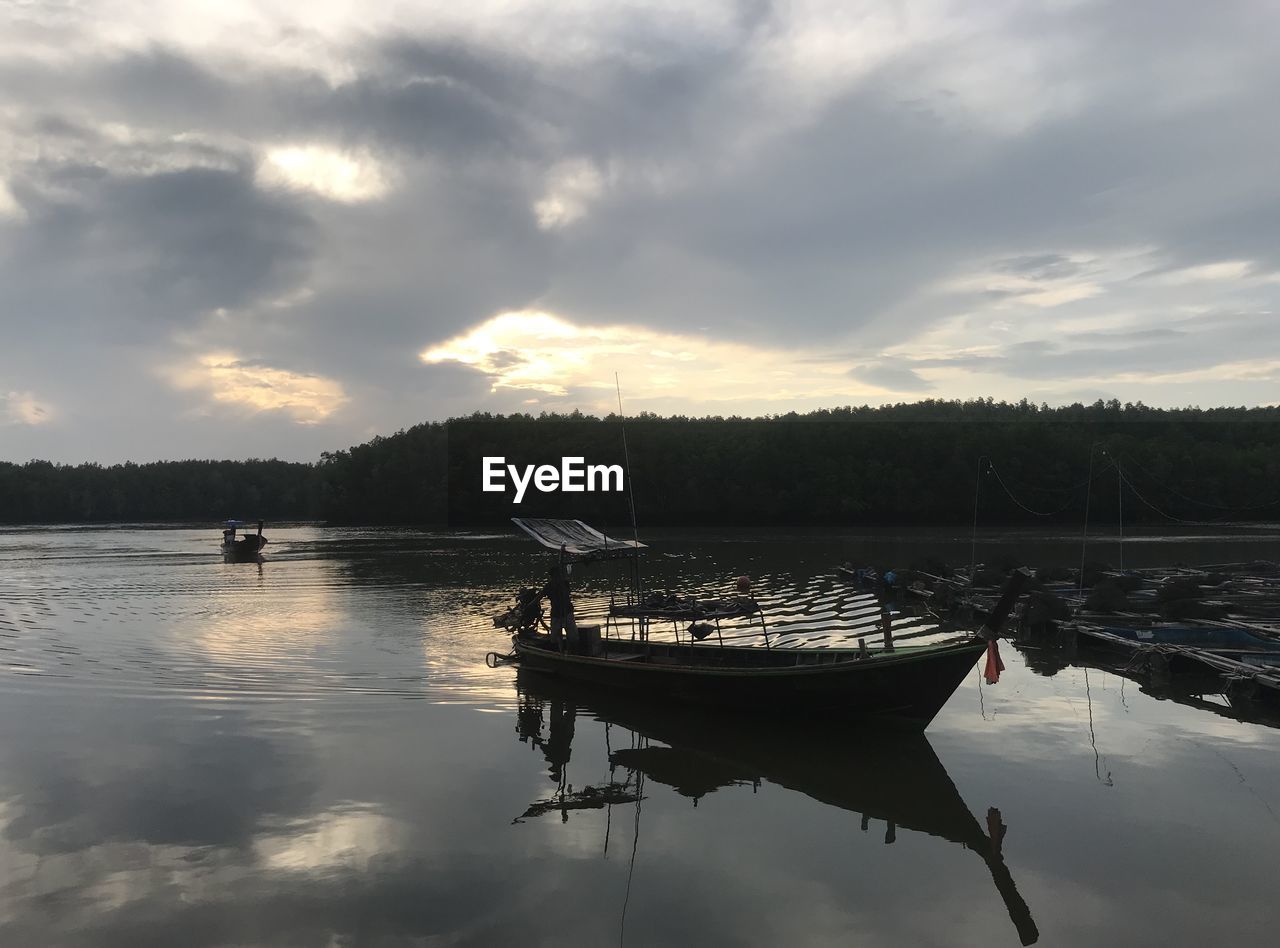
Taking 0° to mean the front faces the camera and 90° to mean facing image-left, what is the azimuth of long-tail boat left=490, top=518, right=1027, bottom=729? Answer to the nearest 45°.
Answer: approximately 315°

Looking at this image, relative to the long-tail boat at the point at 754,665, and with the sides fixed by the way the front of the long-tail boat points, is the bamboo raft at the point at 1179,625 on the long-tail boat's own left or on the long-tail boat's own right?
on the long-tail boat's own left
